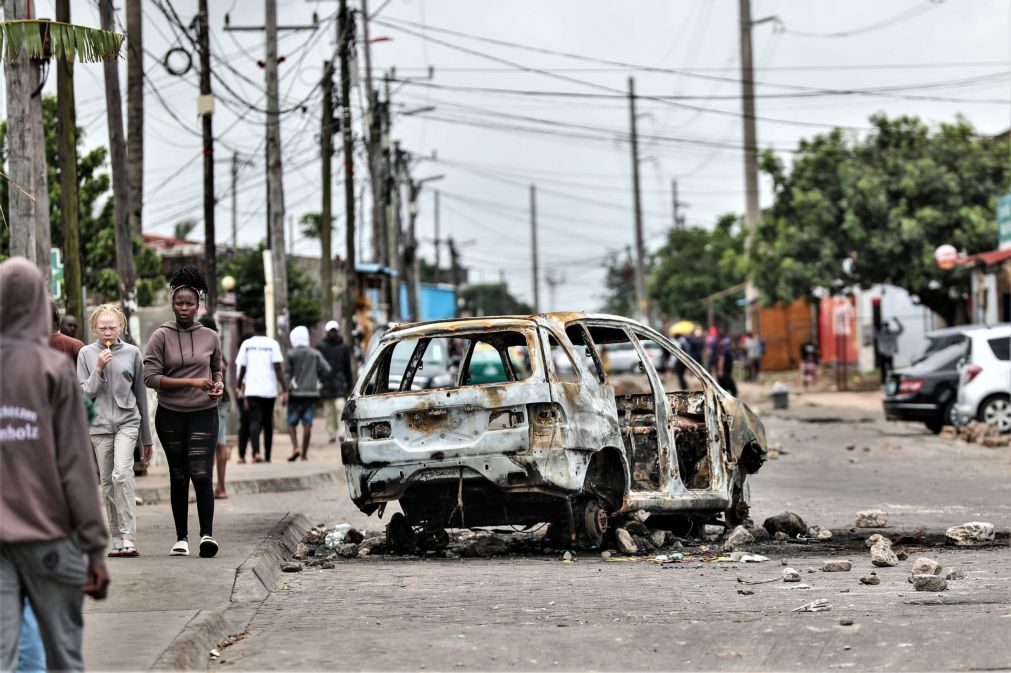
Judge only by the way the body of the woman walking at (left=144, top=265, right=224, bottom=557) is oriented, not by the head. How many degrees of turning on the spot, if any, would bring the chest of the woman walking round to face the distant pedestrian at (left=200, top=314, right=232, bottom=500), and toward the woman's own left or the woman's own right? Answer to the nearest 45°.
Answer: approximately 180°

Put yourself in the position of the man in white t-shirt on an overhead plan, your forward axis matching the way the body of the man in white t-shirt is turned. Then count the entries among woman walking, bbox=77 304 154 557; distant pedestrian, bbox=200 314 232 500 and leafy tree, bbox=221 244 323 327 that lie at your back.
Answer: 2

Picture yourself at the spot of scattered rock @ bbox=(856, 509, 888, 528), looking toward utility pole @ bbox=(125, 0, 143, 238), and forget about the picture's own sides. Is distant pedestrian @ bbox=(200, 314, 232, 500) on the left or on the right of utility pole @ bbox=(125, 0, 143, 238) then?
left

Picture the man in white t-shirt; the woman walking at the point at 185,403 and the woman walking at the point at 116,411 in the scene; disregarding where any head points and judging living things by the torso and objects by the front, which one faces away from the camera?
the man in white t-shirt

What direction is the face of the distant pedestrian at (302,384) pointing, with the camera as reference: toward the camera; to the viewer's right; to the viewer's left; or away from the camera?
away from the camera

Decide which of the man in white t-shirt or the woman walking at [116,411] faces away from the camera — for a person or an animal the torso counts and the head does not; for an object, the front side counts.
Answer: the man in white t-shirt

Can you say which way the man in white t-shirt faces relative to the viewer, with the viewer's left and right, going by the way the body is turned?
facing away from the viewer

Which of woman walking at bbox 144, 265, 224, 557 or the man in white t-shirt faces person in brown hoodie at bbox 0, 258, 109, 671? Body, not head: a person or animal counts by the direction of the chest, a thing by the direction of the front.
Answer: the woman walking

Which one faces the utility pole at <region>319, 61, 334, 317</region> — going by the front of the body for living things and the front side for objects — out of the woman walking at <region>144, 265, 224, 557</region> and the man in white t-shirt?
the man in white t-shirt

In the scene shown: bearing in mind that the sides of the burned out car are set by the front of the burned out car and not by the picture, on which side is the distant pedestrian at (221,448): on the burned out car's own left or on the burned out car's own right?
on the burned out car's own left

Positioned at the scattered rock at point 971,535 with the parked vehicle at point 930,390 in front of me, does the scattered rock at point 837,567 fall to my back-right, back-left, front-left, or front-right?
back-left

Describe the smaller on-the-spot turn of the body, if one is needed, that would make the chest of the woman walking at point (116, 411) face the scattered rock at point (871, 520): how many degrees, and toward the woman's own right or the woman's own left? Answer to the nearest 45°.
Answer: approximately 90° to the woman's own left

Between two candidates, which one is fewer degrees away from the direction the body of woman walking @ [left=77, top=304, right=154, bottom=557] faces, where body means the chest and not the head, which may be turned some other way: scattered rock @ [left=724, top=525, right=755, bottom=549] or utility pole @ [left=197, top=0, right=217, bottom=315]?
the scattered rock

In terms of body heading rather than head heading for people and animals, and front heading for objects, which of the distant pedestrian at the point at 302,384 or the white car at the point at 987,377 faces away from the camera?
the distant pedestrian
